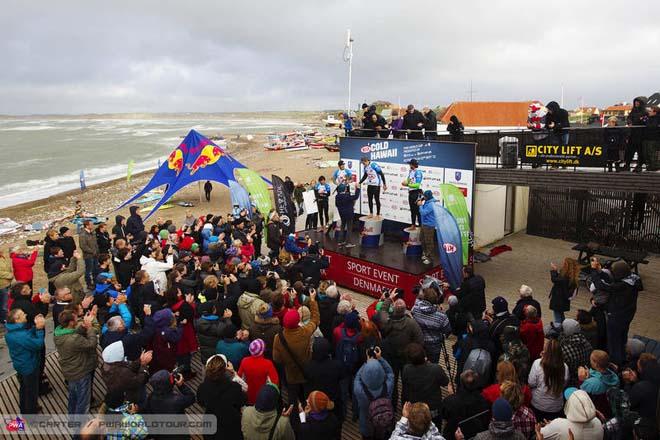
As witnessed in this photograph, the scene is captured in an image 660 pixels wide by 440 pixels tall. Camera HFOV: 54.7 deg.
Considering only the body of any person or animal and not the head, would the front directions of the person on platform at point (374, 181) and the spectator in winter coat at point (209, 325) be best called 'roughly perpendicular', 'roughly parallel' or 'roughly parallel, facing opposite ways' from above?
roughly parallel, facing opposite ways

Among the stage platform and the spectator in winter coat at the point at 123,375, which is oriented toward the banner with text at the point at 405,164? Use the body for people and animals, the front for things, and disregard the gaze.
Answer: the spectator in winter coat

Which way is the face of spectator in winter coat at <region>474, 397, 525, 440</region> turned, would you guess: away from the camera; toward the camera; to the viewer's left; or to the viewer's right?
away from the camera

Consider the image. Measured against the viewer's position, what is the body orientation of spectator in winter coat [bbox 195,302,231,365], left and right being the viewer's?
facing away from the viewer and to the right of the viewer

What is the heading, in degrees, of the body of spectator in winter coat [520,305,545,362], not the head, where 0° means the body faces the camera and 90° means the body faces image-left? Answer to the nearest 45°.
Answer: approximately 135°

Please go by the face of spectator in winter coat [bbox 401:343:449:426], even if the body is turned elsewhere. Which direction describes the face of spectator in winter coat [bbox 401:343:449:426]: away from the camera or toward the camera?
away from the camera

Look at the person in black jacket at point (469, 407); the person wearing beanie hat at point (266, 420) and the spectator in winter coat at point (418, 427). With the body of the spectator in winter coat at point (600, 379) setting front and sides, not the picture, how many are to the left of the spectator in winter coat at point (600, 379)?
3

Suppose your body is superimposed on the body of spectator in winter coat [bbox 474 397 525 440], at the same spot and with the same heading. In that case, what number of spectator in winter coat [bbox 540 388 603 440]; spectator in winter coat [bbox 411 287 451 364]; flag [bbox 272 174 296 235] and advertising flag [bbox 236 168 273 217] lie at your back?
0

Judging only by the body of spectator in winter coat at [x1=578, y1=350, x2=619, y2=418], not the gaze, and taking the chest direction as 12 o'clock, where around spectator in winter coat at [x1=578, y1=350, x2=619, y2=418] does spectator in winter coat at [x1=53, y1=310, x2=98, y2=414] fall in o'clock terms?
spectator in winter coat at [x1=53, y1=310, x2=98, y2=414] is roughly at 10 o'clock from spectator in winter coat at [x1=578, y1=350, x2=619, y2=418].

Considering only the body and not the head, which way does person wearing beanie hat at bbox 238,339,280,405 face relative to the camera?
away from the camera

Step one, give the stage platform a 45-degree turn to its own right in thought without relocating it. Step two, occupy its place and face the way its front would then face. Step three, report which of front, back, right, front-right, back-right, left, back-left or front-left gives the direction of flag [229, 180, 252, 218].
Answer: front-right

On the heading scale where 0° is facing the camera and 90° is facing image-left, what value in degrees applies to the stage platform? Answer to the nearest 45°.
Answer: approximately 45°

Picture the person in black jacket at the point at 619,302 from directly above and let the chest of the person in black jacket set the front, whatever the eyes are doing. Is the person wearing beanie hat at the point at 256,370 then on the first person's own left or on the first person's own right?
on the first person's own left

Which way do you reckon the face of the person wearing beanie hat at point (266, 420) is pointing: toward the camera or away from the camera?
away from the camera

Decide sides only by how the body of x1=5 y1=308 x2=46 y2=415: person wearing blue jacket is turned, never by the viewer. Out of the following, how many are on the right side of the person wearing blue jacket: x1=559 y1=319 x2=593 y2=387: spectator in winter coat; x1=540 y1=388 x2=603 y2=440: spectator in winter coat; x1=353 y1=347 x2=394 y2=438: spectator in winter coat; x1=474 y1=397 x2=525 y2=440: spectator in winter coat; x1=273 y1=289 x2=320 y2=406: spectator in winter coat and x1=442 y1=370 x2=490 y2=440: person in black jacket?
6

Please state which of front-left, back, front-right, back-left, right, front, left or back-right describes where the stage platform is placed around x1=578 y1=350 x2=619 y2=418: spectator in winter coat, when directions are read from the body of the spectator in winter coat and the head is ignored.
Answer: front

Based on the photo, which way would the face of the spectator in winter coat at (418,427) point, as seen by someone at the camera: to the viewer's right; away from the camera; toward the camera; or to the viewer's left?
away from the camera

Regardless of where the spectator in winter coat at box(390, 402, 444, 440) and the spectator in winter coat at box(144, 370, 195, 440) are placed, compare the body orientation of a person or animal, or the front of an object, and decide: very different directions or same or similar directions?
same or similar directions
